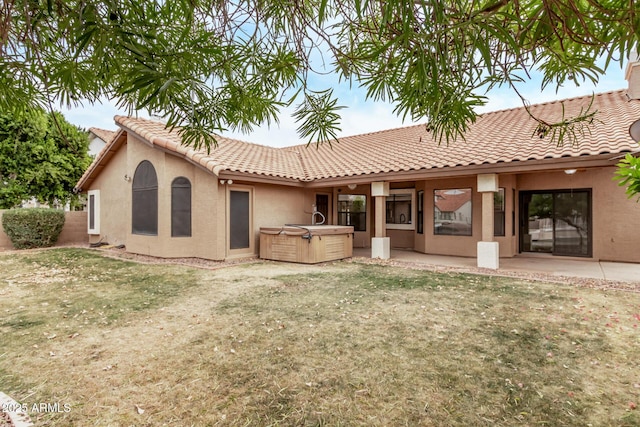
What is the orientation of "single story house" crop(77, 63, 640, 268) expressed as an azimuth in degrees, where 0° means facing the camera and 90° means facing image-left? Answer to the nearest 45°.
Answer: approximately 225°

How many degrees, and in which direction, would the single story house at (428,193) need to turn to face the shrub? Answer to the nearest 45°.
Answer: approximately 135° to its left

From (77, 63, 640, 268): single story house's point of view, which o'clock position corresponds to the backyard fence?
The backyard fence is roughly at 8 o'clock from the single story house.
